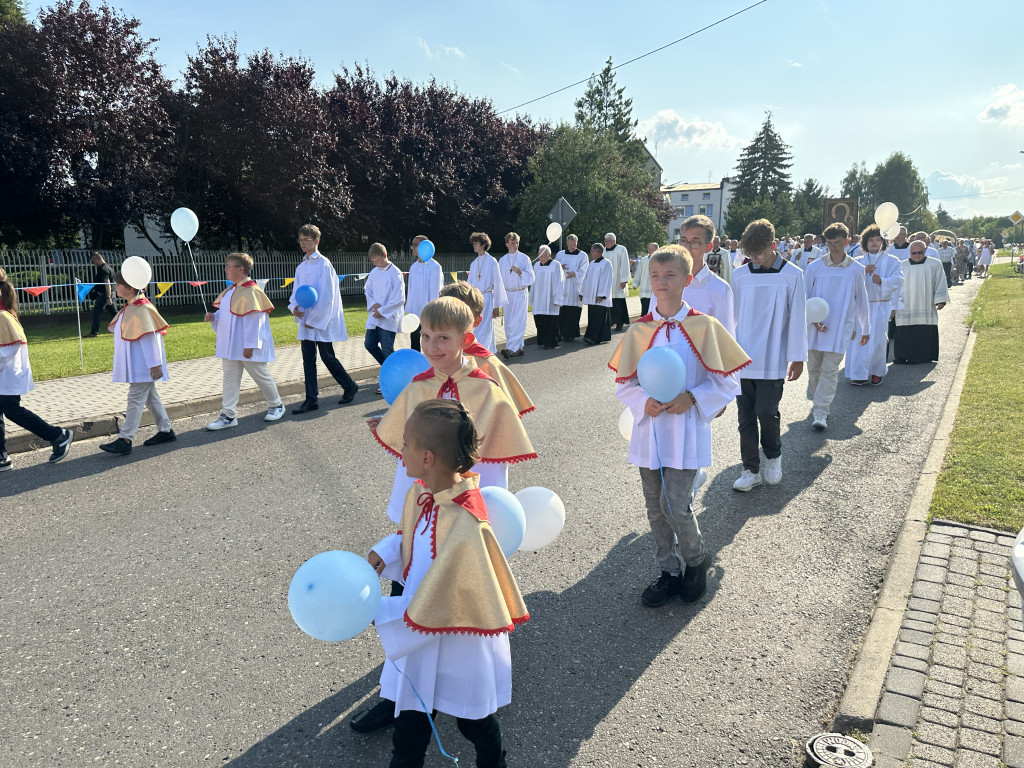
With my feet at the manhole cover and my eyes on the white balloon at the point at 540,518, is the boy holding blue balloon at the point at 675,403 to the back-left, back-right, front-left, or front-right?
front-right

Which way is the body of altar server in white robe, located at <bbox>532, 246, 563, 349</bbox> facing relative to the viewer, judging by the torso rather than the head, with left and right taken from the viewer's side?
facing the viewer and to the left of the viewer

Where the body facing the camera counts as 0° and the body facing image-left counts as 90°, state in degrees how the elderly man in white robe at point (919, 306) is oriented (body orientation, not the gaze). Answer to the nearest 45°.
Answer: approximately 0°

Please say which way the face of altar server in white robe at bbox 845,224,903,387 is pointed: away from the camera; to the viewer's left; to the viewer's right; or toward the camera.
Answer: toward the camera

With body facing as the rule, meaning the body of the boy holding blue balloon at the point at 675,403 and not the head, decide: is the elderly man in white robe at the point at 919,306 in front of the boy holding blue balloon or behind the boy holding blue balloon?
behind

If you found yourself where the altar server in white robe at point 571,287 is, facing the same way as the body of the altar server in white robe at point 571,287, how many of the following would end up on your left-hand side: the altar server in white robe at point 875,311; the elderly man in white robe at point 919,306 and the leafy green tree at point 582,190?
2

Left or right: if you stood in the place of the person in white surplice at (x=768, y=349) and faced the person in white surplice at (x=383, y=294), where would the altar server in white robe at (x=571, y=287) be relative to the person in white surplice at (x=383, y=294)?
right

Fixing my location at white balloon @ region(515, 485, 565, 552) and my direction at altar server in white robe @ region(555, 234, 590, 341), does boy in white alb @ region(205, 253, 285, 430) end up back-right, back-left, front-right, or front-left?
front-left

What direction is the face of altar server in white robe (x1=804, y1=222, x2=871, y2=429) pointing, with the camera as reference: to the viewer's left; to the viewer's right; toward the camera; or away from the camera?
toward the camera

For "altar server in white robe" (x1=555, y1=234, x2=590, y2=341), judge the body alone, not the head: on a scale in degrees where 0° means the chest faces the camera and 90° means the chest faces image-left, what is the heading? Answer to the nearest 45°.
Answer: approximately 45°

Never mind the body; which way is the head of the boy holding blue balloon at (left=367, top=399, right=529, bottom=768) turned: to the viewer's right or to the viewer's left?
to the viewer's left

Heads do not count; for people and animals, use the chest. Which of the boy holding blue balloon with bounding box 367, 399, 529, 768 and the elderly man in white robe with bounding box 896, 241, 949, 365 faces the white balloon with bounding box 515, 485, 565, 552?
the elderly man in white robe

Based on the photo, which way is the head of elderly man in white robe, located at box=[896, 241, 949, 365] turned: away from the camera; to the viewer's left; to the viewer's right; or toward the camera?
toward the camera
